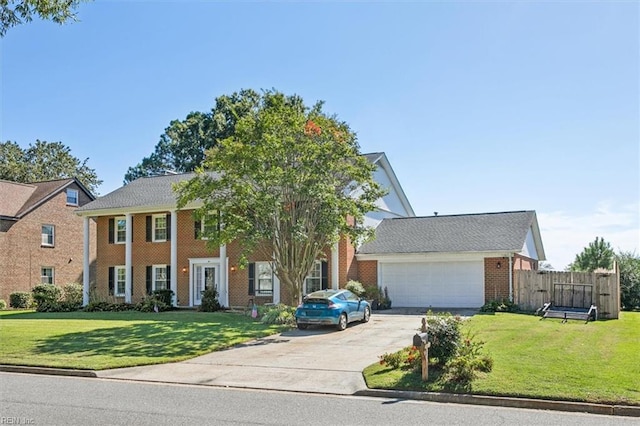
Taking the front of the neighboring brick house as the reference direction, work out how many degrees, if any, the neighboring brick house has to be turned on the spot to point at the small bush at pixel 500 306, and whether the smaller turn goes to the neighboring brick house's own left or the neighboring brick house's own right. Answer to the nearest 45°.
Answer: approximately 90° to the neighboring brick house's own left

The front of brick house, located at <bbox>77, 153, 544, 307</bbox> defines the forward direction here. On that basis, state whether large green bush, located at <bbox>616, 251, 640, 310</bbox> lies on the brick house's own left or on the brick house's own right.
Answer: on the brick house's own left

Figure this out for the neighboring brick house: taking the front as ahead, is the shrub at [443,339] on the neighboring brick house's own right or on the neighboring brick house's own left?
on the neighboring brick house's own left

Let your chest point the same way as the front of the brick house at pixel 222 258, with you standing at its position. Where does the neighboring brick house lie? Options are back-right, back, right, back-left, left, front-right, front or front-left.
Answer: back-right

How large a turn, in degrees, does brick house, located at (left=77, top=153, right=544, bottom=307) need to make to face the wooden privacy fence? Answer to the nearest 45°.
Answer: approximately 45° to its left

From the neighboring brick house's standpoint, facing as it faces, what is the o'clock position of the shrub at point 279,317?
The shrub is roughly at 10 o'clock from the neighboring brick house.

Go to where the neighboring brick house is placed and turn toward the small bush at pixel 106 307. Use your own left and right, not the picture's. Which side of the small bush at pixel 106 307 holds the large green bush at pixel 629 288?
left
